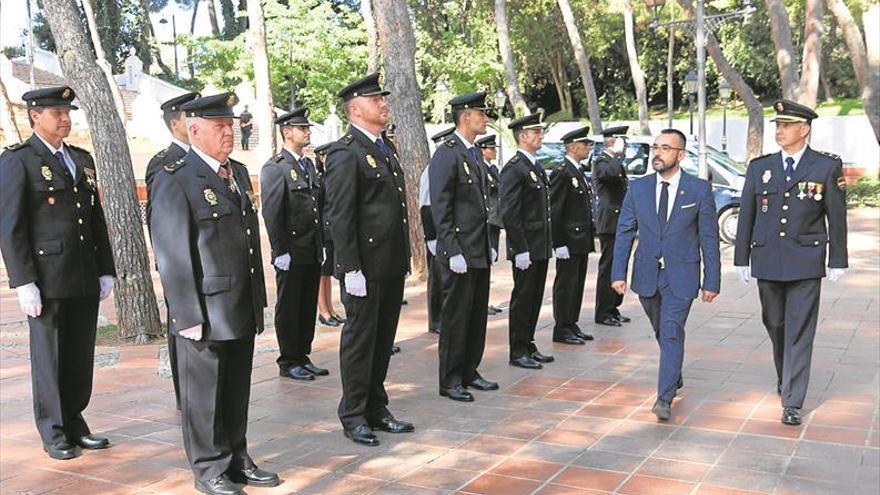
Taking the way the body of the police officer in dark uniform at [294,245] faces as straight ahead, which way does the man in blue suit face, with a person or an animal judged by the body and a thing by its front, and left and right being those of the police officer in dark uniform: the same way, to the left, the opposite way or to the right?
to the right

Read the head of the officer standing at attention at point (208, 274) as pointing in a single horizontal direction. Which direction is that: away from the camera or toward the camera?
toward the camera

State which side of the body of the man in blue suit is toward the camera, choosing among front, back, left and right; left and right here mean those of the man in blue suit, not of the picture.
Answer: front

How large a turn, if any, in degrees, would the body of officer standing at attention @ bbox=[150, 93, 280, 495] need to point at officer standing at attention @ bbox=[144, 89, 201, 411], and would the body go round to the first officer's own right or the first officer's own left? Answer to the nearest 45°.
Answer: approximately 135° to the first officer's own left

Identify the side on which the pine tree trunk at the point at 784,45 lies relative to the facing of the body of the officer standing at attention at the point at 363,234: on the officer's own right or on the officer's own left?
on the officer's own left

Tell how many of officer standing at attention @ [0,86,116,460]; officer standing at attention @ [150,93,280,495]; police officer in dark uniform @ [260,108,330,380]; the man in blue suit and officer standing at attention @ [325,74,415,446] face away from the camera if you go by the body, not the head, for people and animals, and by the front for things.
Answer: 0

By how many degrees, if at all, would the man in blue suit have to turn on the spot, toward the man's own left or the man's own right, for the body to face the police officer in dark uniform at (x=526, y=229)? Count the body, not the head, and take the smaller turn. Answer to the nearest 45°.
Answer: approximately 135° to the man's own right

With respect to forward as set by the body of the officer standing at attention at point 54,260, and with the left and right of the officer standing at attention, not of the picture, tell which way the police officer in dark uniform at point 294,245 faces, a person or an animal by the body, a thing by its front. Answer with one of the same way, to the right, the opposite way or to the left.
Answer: the same way

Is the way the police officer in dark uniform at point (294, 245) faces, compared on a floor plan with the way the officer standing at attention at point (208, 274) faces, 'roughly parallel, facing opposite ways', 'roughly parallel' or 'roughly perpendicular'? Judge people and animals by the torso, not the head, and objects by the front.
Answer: roughly parallel

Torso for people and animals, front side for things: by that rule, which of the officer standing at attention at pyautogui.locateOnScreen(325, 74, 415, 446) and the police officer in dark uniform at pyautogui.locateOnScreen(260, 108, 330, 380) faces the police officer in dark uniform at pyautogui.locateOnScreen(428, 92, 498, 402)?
the police officer in dark uniform at pyautogui.locateOnScreen(260, 108, 330, 380)

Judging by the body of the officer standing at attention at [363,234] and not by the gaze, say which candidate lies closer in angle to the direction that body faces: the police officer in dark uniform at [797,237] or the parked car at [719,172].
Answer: the police officer in dark uniform

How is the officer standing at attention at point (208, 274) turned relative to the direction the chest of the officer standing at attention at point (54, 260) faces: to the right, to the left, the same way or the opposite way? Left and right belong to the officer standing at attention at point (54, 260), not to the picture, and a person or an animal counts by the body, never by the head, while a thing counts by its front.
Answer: the same way

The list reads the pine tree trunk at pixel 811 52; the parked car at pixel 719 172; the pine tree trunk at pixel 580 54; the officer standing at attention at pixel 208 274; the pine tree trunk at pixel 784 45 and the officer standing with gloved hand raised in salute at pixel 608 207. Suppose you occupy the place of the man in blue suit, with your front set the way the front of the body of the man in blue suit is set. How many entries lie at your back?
5

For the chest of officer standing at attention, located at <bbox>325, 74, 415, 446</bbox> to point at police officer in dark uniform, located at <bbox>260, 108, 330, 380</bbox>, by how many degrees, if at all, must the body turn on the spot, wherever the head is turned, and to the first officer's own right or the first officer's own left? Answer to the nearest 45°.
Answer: approximately 135° to the first officer's own left

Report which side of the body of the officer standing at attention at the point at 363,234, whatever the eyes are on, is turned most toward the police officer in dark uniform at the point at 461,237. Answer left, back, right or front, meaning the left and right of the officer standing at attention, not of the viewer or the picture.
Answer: left

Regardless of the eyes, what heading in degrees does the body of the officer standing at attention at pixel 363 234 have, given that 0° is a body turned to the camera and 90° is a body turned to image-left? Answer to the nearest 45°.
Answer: approximately 315°

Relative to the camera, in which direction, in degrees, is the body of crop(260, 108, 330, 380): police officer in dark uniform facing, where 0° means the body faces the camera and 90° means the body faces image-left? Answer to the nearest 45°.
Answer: approximately 315°

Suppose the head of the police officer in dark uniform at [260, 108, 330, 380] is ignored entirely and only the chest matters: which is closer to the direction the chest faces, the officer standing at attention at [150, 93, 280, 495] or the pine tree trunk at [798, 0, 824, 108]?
the officer standing at attention

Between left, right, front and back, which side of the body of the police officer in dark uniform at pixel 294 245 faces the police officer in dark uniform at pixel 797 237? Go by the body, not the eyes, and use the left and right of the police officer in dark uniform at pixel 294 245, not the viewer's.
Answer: front

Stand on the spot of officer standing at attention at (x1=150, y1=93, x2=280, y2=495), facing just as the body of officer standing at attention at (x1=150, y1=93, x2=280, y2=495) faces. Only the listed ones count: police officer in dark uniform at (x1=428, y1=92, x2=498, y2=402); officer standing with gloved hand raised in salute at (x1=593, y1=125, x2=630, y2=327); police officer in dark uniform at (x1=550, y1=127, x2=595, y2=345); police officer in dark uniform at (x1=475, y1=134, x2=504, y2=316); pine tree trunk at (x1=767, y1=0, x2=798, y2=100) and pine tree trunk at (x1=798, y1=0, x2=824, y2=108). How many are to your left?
6

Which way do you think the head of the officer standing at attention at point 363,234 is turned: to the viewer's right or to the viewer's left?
to the viewer's right

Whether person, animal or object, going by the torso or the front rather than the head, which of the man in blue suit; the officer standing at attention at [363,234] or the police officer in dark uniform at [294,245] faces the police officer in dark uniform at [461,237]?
the police officer in dark uniform at [294,245]
